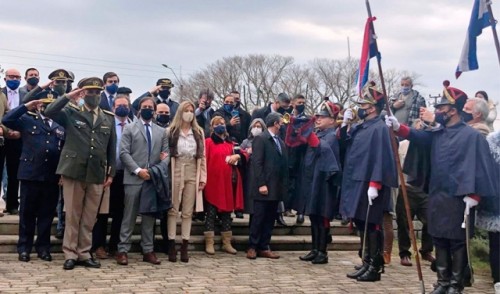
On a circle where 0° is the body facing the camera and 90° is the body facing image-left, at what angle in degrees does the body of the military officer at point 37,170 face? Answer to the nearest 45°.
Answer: approximately 315°

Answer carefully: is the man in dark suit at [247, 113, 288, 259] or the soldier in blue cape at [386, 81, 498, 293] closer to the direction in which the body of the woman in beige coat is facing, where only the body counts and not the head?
the soldier in blue cape

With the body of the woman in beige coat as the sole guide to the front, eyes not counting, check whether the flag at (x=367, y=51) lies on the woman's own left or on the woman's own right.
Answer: on the woman's own left

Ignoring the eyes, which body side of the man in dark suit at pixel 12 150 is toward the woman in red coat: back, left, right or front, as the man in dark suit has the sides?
left

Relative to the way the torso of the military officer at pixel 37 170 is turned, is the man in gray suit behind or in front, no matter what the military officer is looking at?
in front

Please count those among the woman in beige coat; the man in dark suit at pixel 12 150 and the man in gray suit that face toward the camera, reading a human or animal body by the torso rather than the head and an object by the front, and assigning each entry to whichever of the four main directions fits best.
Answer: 3

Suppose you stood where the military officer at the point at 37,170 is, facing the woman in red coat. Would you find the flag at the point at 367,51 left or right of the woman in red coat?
right

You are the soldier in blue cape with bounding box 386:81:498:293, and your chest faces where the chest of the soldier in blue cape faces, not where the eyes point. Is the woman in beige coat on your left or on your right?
on your right

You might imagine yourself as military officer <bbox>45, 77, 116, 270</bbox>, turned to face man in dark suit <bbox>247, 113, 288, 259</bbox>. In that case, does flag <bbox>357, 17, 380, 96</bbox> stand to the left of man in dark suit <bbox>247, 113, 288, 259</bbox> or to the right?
right

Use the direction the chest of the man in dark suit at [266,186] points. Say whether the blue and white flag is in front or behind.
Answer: in front

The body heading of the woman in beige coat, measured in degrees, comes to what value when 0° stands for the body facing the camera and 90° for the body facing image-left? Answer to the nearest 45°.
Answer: approximately 0°

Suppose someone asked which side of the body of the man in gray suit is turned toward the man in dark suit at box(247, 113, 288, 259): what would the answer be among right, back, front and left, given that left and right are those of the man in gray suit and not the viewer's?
left

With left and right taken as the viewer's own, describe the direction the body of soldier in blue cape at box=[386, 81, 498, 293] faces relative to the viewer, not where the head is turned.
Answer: facing the viewer and to the left of the viewer

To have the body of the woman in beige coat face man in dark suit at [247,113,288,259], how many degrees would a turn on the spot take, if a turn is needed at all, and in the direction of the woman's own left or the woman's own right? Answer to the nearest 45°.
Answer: approximately 90° to the woman's own left
